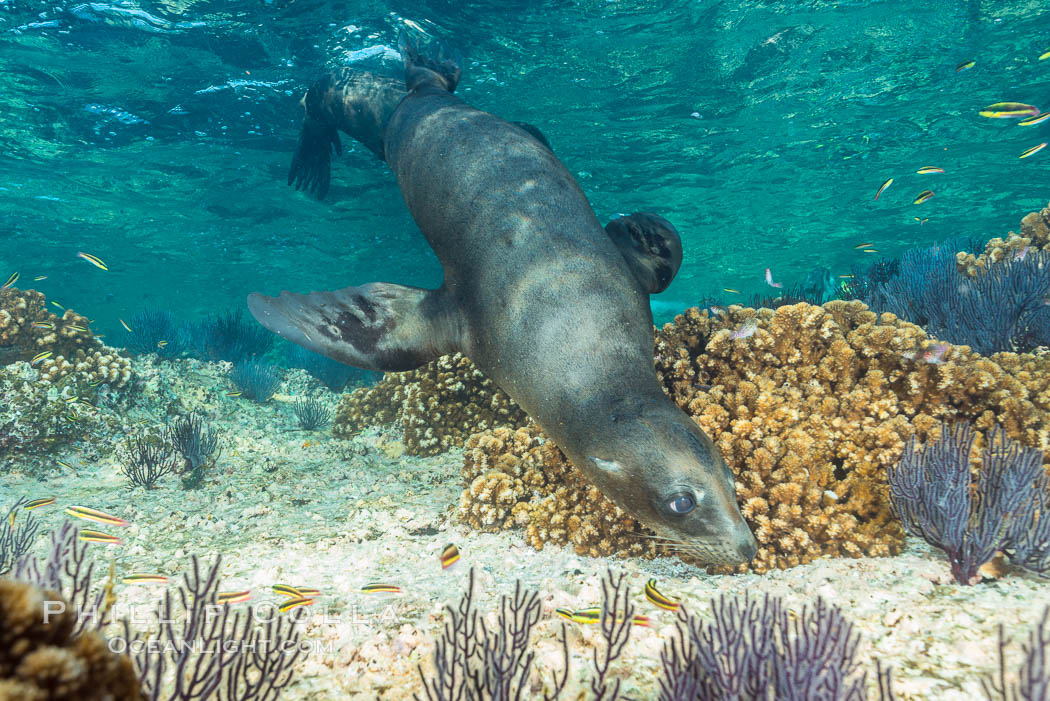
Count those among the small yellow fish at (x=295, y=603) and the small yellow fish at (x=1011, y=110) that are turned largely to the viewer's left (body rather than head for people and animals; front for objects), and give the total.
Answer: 2

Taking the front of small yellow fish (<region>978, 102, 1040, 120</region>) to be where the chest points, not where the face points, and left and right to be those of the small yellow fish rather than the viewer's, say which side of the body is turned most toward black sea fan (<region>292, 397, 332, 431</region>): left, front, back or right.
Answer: front

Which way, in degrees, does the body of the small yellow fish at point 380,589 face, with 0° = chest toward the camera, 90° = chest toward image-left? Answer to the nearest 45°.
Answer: approximately 90°

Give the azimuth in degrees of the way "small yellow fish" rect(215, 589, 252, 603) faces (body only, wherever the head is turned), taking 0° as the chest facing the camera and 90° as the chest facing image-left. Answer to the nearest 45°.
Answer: approximately 90°

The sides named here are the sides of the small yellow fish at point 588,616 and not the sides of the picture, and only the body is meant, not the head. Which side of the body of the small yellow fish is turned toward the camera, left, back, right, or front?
left

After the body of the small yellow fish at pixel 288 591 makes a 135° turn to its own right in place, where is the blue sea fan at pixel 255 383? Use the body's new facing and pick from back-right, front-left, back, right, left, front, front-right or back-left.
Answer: front-left

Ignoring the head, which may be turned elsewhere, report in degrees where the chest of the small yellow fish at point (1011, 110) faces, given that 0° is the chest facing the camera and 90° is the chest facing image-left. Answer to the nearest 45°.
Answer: approximately 90°

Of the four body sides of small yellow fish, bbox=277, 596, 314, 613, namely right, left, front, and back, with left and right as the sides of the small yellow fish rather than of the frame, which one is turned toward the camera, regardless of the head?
left

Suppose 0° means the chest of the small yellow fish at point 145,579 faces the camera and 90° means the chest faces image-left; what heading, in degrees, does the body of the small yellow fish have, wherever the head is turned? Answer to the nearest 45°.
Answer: approximately 90°

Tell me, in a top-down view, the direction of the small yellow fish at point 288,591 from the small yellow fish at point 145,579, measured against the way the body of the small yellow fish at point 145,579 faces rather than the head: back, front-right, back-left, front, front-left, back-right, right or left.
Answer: back-left

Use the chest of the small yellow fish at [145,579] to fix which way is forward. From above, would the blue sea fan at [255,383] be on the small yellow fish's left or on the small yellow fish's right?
on the small yellow fish's right

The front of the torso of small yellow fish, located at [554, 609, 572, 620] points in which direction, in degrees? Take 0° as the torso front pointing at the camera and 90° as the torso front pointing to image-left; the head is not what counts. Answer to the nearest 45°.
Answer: approximately 90°
